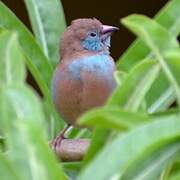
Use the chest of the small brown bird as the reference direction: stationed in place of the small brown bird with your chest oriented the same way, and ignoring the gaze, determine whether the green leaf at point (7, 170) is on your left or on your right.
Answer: on your right

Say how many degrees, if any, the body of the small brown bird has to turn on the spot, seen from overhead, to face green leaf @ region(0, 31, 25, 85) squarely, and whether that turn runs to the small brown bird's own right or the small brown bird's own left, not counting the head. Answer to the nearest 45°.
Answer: approximately 45° to the small brown bird's own right

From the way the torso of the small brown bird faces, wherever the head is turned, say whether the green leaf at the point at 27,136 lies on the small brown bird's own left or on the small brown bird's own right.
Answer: on the small brown bird's own right

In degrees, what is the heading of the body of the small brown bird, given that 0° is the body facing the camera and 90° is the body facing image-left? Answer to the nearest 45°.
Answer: approximately 315°
